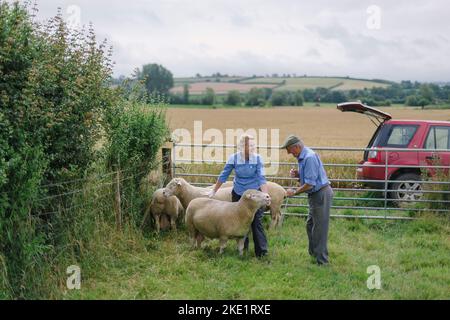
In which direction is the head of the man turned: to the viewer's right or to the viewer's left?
to the viewer's left

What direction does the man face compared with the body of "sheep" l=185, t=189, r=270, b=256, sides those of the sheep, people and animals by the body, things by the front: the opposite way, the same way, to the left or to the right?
the opposite way

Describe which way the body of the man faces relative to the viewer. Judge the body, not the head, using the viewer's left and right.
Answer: facing to the left of the viewer

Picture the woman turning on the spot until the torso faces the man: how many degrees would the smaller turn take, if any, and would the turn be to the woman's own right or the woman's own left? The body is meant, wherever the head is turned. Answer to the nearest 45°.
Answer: approximately 45° to the woman's own left

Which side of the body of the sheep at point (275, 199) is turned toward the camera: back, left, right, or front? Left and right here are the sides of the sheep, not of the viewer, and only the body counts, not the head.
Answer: left

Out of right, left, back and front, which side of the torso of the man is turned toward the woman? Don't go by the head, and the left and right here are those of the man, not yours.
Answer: front

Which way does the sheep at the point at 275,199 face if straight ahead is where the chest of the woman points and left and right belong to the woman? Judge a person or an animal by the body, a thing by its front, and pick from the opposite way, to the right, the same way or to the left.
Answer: to the right

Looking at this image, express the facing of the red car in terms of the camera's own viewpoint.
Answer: facing to the right of the viewer

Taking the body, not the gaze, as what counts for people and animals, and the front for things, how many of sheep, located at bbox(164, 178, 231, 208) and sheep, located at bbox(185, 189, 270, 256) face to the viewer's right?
1

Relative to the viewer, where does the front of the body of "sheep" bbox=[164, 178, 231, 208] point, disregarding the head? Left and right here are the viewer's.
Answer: facing to the left of the viewer
